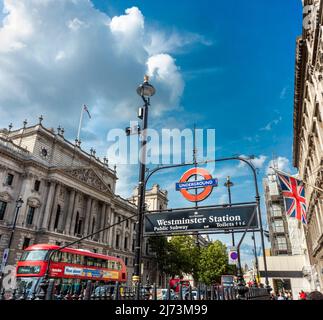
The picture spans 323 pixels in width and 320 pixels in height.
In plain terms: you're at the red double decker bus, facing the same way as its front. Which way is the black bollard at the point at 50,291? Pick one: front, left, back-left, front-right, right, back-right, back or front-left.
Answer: front-left

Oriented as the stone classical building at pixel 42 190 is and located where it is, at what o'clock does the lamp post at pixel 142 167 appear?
The lamp post is roughly at 1 o'clock from the stone classical building.

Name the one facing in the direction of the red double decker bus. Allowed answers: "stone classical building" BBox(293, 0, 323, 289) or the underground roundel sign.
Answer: the stone classical building

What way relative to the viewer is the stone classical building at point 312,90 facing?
to the viewer's left

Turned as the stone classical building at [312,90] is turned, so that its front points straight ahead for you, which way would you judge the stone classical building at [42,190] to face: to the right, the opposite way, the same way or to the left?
the opposite way

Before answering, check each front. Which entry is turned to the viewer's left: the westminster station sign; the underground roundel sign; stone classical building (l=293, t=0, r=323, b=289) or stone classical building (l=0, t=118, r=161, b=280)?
stone classical building (l=293, t=0, r=323, b=289)

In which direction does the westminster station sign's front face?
toward the camera

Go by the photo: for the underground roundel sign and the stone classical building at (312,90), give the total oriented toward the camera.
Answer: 1

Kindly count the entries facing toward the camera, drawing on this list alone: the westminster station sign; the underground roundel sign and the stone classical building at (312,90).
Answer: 2

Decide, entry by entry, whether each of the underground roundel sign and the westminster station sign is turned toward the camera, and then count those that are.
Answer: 2

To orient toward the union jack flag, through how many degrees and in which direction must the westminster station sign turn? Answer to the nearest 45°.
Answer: approximately 135° to its left

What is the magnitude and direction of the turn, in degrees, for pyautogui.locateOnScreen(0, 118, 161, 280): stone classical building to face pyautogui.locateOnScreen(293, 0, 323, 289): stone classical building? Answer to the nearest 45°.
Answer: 0° — it already faces it

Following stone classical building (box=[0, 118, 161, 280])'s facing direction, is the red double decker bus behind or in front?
in front

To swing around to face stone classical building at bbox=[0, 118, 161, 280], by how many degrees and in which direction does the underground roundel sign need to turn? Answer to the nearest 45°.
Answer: approximately 135° to its right

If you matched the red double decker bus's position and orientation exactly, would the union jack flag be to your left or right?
on your left

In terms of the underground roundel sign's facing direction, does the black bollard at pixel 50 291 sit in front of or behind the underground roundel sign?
in front

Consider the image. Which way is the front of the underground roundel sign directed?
toward the camera
